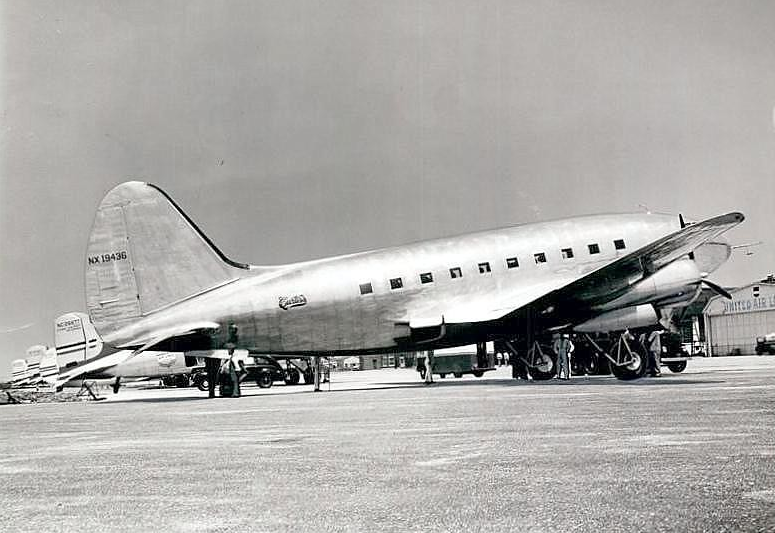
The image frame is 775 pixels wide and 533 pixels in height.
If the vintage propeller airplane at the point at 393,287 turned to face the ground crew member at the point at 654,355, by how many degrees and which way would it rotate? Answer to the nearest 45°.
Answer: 0° — it already faces them

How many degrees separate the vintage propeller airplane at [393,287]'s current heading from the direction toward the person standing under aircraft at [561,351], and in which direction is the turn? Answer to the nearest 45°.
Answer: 0° — it already faces them

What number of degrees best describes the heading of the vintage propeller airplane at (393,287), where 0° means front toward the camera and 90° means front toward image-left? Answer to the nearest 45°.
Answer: approximately 225°
